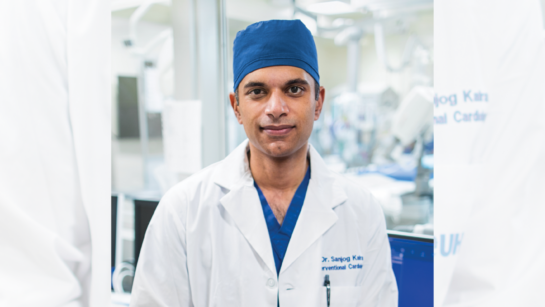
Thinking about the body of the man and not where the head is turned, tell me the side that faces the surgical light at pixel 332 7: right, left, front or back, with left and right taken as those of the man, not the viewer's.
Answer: back

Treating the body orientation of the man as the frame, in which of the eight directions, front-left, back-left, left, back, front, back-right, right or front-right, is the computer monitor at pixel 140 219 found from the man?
back-right

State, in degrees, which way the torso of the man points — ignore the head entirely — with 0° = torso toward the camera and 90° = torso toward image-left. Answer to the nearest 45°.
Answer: approximately 0°
